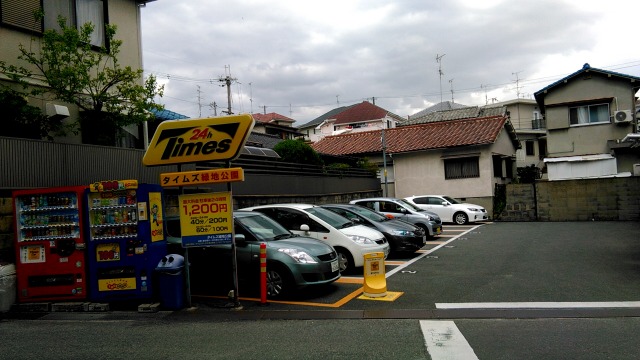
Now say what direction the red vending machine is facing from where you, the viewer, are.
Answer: facing the viewer

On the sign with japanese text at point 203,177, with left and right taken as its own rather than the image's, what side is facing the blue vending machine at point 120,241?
right

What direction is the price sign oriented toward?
toward the camera

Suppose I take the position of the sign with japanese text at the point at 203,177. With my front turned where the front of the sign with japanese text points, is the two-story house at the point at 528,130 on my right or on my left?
on my left

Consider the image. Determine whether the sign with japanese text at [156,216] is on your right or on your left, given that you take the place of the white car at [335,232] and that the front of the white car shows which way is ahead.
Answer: on your right

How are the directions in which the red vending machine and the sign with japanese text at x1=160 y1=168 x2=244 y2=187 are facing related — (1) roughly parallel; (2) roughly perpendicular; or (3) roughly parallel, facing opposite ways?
roughly parallel

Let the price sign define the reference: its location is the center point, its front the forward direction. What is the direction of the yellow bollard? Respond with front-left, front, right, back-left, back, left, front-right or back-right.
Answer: left

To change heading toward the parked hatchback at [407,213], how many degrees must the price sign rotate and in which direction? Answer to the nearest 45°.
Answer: approximately 135° to its left
